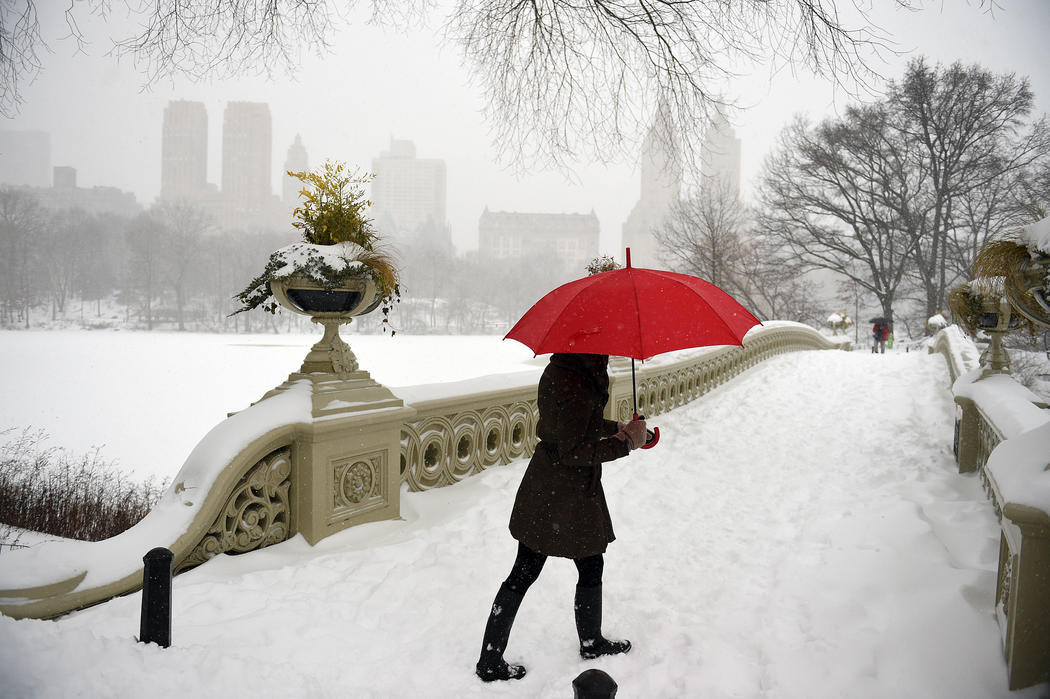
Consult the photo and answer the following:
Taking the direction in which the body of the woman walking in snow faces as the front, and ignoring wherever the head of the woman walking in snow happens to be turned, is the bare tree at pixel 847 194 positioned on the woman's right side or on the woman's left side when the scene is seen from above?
on the woman's left side

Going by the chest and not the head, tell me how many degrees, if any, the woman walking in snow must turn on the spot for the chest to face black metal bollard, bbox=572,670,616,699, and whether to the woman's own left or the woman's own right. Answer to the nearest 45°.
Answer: approximately 90° to the woman's own right

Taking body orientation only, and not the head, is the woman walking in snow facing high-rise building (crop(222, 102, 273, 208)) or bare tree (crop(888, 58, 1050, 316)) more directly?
the bare tree

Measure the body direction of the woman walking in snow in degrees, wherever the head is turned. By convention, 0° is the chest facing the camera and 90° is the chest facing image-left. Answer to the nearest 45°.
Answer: approximately 270°

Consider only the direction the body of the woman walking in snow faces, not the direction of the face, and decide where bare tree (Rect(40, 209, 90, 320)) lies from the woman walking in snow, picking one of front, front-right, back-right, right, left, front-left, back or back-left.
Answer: back-left

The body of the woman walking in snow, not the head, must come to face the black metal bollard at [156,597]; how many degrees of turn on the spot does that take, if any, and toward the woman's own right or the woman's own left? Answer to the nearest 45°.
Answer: approximately 180°

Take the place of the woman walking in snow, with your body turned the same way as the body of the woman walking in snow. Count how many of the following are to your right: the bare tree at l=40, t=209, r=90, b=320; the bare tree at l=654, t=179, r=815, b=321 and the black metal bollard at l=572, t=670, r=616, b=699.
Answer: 1

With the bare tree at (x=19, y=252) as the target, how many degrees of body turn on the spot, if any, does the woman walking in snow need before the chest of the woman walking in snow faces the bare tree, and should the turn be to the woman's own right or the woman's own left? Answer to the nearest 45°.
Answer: approximately 135° to the woman's own left

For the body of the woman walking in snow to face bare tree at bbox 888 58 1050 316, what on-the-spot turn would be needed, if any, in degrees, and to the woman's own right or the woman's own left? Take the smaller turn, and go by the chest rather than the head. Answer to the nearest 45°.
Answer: approximately 45° to the woman's own left

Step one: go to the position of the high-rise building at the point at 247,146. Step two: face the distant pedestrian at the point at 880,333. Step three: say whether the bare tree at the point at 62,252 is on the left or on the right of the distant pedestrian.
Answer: right
